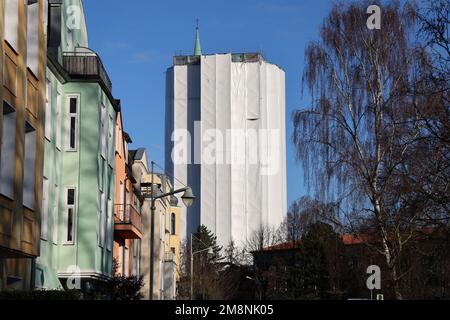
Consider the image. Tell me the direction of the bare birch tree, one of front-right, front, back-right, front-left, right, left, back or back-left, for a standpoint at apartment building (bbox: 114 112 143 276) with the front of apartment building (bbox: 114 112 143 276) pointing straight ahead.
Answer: front-right

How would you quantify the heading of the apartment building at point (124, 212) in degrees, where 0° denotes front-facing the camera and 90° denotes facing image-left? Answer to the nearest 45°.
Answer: approximately 270°

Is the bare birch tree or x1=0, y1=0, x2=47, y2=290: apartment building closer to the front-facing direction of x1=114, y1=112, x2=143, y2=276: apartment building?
the bare birch tree

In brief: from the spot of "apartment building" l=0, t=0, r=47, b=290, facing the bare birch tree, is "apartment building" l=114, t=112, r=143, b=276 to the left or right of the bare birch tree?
left

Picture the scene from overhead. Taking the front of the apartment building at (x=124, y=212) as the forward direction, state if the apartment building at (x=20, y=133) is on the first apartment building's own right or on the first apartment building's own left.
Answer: on the first apartment building's own right
